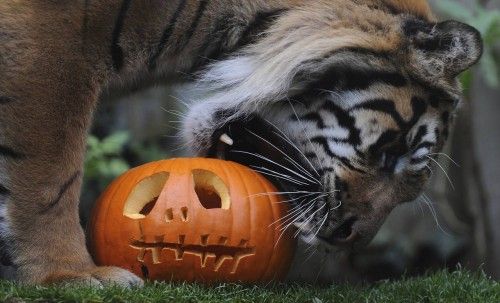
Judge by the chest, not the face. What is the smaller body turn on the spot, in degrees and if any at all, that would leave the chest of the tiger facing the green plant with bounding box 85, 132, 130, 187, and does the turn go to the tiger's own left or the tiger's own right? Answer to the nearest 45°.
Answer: approximately 135° to the tiger's own left

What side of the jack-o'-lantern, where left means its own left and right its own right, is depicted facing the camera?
front

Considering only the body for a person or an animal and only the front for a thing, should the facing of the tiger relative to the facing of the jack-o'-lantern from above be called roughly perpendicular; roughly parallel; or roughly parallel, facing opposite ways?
roughly perpendicular

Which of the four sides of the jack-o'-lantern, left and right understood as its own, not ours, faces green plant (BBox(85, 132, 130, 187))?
back

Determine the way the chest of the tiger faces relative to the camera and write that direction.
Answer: to the viewer's right
